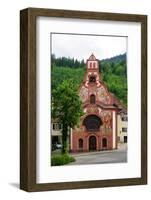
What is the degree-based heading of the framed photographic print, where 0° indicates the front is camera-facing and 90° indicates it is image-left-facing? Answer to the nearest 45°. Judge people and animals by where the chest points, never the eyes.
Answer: approximately 315°
